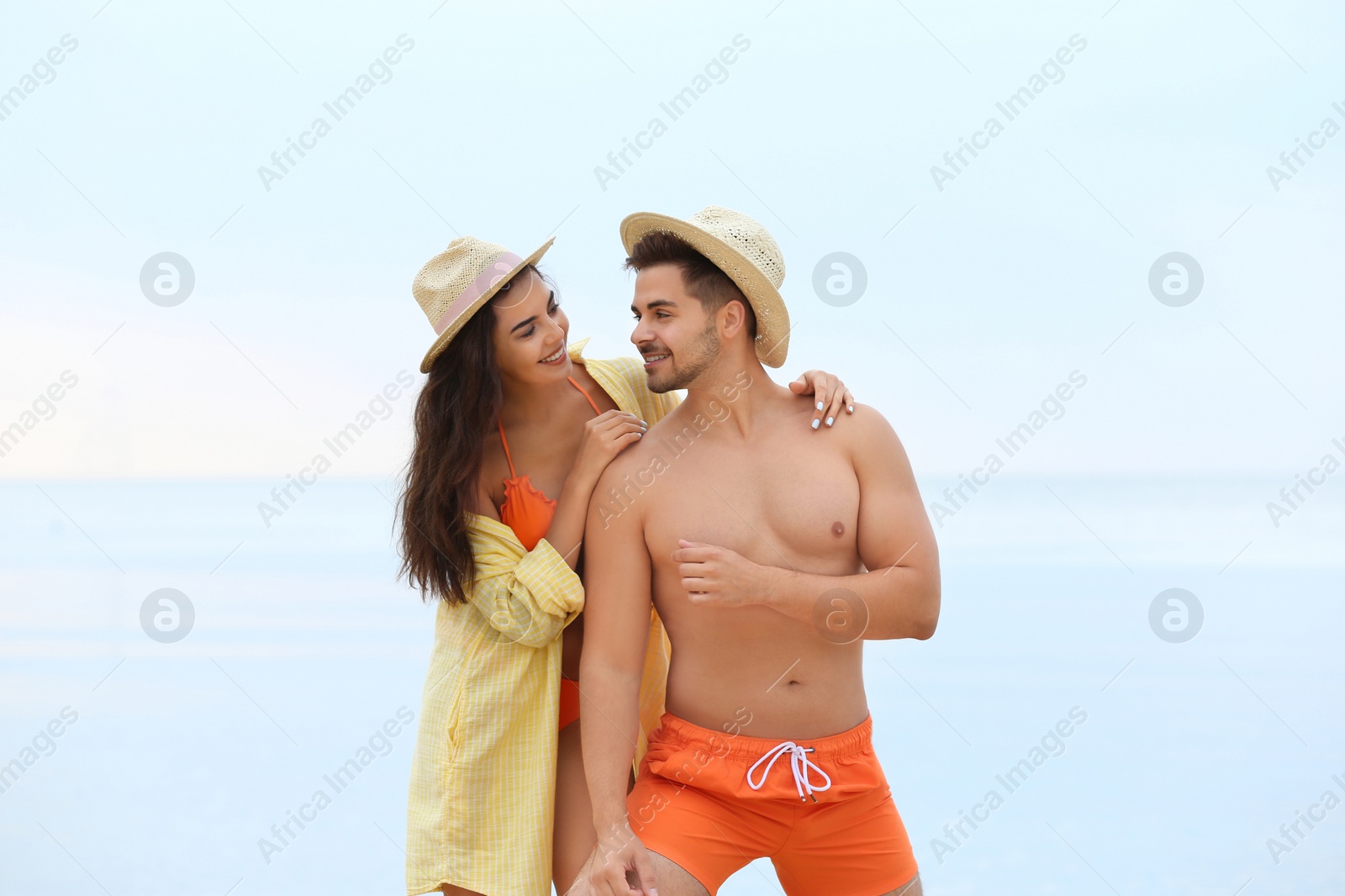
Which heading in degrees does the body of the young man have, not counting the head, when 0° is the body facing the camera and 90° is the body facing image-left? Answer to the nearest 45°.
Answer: approximately 0°

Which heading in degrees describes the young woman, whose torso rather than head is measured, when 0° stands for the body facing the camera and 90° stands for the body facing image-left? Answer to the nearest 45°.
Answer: approximately 315°
